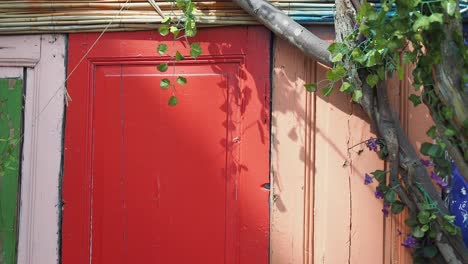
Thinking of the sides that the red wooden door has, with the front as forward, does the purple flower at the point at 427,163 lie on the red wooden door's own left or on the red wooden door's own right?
on the red wooden door's own left

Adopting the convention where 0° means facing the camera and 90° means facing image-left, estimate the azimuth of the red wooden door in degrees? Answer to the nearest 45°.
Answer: approximately 0°

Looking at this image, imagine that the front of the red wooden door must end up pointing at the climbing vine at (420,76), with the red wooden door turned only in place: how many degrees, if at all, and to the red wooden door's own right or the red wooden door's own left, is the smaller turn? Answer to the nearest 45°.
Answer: approximately 45° to the red wooden door's own left

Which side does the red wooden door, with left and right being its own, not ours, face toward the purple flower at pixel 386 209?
left

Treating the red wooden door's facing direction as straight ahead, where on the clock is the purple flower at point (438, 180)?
The purple flower is roughly at 10 o'clock from the red wooden door.

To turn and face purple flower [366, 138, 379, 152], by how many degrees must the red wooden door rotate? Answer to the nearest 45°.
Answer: approximately 45° to its left
